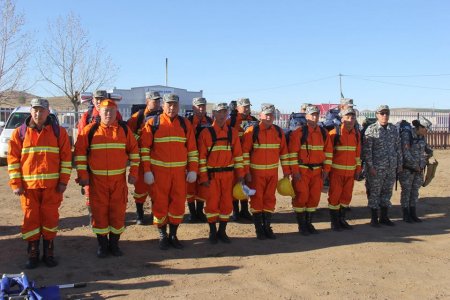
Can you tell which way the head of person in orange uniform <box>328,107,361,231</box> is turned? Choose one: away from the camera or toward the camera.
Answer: toward the camera

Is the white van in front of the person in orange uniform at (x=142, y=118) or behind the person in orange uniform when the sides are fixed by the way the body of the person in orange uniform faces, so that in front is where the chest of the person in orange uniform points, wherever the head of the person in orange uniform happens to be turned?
behind

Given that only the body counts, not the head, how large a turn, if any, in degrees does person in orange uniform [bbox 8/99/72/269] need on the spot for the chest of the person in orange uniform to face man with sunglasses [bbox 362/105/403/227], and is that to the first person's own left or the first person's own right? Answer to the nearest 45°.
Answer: approximately 90° to the first person's own left

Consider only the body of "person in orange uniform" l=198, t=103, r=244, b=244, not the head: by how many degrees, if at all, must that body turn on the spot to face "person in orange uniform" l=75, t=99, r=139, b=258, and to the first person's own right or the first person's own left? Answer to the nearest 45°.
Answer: approximately 45° to the first person's own right

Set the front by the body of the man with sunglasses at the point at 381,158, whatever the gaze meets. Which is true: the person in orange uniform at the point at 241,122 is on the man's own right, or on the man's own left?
on the man's own right

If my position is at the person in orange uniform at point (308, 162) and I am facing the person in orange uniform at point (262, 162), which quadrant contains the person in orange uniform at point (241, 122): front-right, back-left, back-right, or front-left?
front-right

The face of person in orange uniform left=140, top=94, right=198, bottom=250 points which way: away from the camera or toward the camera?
toward the camera

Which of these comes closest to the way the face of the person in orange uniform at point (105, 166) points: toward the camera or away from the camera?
toward the camera

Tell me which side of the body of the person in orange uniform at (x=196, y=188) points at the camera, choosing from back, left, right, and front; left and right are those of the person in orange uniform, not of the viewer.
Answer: front

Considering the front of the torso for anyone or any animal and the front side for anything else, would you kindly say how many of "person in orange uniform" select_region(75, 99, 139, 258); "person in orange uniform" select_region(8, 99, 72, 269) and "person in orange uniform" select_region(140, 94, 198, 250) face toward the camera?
3

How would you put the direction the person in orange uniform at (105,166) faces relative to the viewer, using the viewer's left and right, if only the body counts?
facing the viewer

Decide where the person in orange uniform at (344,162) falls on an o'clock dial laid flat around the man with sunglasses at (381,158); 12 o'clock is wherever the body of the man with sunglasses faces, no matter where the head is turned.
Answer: The person in orange uniform is roughly at 3 o'clock from the man with sunglasses.

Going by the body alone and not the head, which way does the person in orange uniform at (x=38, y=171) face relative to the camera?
toward the camera

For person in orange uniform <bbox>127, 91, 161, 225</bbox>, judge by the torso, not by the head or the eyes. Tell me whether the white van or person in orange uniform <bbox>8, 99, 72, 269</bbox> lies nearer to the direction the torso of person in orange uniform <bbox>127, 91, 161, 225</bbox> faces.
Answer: the person in orange uniform
